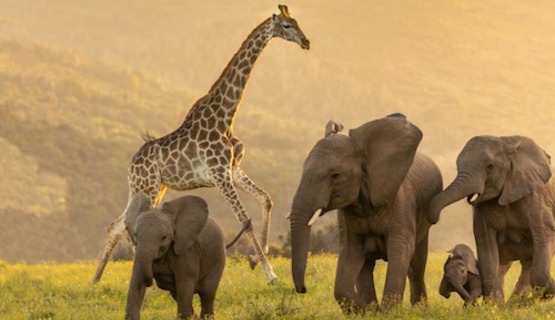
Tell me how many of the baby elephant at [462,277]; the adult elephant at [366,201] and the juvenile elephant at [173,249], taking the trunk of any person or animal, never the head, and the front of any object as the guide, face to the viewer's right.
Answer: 0

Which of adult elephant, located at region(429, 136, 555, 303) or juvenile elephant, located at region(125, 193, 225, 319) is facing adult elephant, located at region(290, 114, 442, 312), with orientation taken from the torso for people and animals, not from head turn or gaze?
adult elephant, located at region(429, 136, 555, 303)

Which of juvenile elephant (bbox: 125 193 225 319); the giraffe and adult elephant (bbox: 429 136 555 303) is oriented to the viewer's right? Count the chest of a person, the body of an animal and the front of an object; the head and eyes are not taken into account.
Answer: the giraffe

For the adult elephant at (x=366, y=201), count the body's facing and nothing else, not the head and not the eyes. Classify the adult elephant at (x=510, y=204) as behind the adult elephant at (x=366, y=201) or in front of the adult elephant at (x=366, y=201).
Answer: behind

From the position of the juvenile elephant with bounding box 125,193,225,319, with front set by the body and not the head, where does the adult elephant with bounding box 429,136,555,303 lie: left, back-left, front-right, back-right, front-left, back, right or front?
back-left

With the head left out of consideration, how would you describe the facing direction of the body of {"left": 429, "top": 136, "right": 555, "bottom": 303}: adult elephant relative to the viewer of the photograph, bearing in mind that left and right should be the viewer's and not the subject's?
facing the viewer and to the left of the viewer

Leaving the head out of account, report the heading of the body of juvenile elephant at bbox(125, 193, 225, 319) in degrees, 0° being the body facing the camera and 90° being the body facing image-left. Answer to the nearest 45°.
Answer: approximately 45°

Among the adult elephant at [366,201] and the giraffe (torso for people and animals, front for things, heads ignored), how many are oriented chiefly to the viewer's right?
1

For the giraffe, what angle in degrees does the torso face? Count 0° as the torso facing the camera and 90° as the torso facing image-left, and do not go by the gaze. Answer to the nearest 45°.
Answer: approximately 270°

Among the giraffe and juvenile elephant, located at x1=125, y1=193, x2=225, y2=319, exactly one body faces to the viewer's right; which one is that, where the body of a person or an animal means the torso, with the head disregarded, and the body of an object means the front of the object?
the giraffe

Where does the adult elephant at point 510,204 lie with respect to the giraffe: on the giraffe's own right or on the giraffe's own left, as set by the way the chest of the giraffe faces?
on the giraffe's own right

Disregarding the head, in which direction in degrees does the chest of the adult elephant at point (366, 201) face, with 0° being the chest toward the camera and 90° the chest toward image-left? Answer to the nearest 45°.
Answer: approximately 45°
